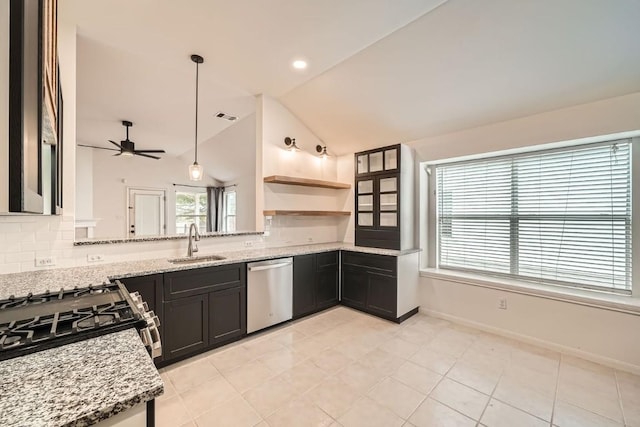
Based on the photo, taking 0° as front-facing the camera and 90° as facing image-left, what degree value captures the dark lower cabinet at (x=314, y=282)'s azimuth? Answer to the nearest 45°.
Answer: approximately 315°

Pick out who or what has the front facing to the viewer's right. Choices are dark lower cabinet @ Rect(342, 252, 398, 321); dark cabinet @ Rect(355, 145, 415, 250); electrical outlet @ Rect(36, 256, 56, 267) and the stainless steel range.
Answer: the stainless steel range

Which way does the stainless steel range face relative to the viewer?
to the viewer's right

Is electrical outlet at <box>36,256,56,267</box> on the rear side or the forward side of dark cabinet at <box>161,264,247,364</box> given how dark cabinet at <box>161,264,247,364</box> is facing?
on the rear side

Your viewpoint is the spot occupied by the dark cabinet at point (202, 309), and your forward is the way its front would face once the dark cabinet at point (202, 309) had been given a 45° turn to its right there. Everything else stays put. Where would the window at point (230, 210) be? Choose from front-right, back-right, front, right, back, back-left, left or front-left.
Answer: back

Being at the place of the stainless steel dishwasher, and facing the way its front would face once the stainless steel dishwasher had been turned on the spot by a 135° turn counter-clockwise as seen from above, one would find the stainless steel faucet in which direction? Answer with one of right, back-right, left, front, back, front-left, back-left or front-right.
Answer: left

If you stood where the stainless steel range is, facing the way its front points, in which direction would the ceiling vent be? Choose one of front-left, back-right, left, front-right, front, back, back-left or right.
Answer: front-left

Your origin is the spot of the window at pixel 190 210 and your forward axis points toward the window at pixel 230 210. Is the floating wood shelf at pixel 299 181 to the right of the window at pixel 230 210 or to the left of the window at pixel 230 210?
right

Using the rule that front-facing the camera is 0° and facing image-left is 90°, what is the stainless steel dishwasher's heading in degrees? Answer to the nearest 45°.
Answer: approximately 315°

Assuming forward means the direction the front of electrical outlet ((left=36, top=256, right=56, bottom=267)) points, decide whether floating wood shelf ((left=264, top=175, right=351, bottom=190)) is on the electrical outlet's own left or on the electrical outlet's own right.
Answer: on the electrical outlet's own left
